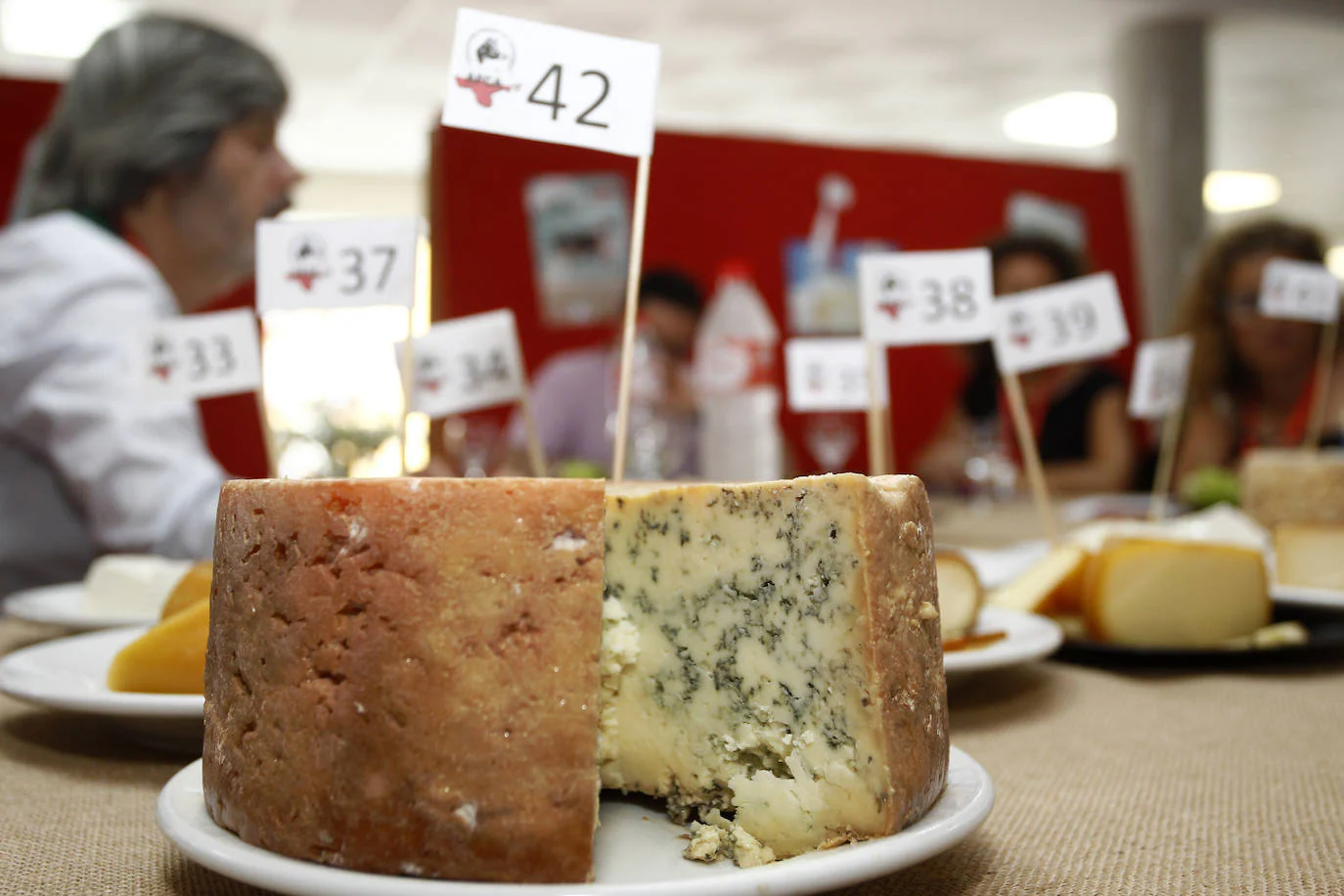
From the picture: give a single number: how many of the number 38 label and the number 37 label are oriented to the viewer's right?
0

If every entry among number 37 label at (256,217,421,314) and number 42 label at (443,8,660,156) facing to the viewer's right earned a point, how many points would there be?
0

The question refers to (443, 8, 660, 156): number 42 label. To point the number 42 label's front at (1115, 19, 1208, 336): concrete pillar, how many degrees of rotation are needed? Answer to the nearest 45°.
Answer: approximately 135° to its left

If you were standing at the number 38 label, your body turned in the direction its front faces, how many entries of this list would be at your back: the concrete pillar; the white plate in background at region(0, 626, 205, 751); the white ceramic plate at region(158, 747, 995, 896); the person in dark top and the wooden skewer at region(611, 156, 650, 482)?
2

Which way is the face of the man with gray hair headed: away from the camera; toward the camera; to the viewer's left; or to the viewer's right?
to the viewer's right

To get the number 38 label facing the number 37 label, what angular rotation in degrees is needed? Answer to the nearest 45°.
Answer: approximately 45° to its right

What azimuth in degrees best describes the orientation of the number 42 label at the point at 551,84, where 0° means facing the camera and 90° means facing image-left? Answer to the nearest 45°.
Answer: approximately 0°

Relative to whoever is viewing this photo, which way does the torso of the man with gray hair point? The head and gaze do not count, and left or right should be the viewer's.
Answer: facing to the right of the viewer

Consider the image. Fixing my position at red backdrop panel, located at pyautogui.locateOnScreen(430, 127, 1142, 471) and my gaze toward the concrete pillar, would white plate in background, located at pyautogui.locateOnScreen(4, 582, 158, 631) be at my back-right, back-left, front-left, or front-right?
back-right
